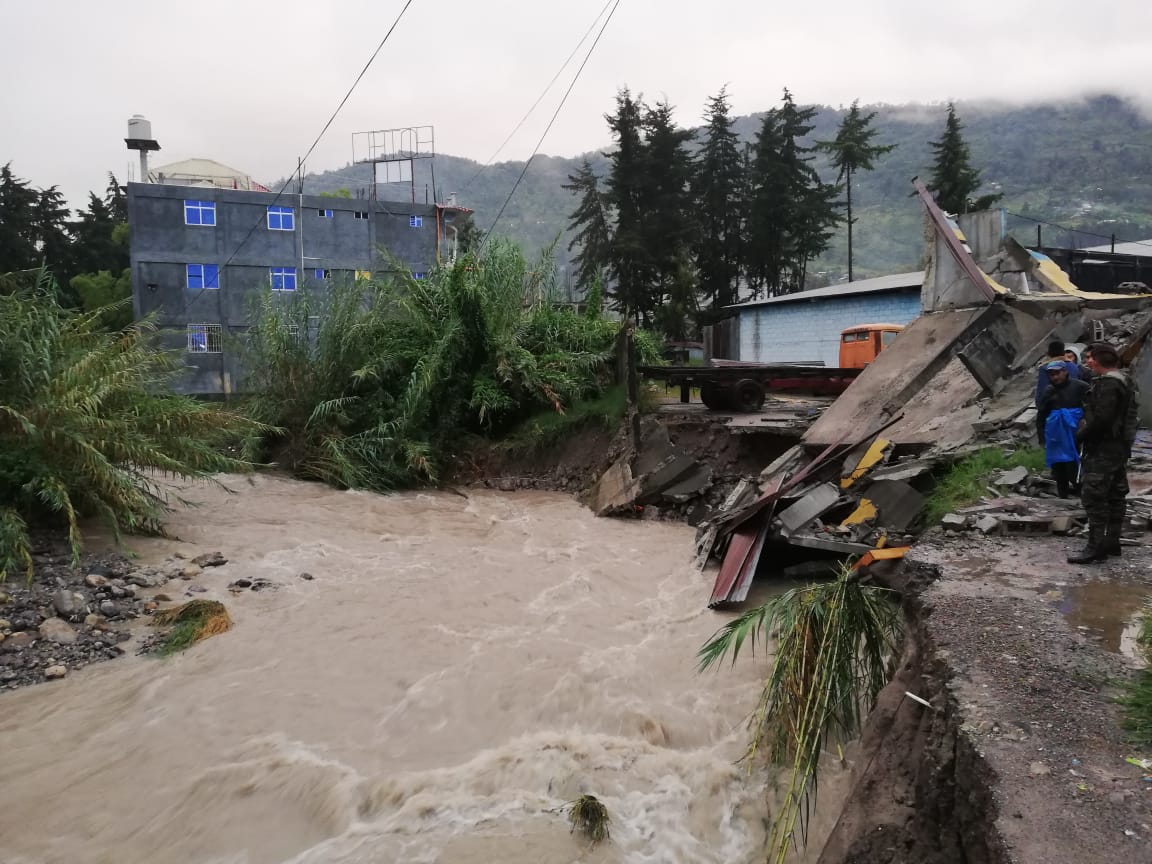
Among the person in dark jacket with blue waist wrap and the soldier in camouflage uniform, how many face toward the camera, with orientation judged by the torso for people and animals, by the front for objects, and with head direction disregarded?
1

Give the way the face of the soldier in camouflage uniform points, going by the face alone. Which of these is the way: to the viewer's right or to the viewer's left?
to the viewer's left

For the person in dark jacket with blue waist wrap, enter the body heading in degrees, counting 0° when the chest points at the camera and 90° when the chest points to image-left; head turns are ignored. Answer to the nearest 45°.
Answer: approximately 0°

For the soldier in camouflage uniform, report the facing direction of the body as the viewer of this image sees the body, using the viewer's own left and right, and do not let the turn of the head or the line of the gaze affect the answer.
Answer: facing to the left of the viewer

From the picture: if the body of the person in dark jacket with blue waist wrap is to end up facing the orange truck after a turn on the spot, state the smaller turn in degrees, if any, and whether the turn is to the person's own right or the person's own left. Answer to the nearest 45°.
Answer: approximately 180°

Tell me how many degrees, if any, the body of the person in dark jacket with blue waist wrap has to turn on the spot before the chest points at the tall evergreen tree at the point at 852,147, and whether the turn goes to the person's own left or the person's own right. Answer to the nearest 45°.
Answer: approximately 180°

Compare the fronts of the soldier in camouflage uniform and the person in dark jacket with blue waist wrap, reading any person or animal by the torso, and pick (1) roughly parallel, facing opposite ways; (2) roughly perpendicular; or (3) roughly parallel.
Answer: roughly perpendicular

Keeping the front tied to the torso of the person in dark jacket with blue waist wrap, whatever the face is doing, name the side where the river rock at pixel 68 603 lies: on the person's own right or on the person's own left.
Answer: on the person's own right

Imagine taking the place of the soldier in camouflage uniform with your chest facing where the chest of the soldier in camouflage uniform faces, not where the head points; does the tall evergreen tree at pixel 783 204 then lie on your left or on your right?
on your right
